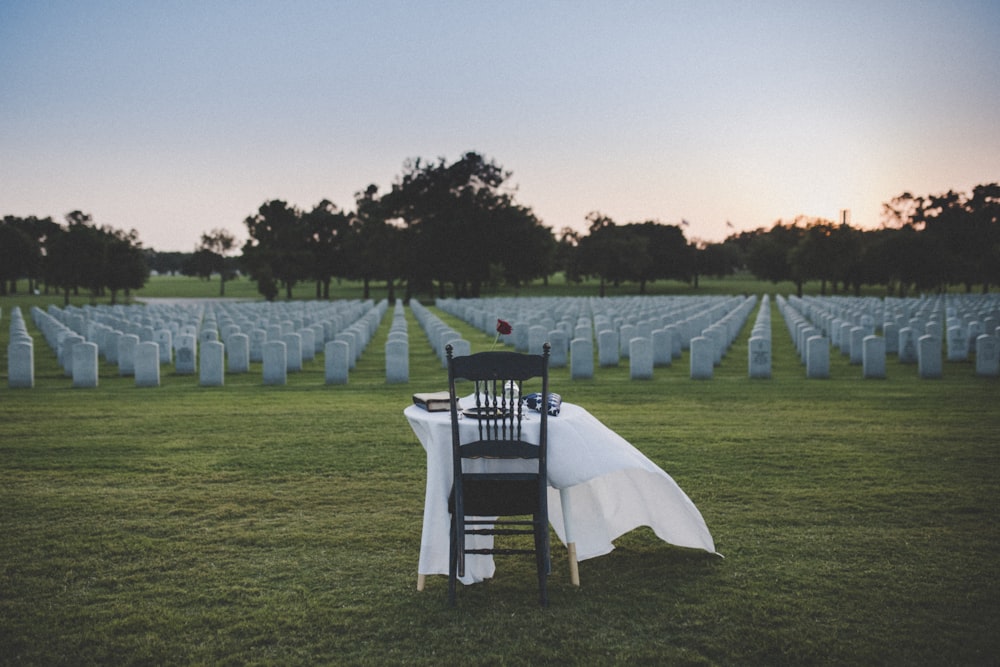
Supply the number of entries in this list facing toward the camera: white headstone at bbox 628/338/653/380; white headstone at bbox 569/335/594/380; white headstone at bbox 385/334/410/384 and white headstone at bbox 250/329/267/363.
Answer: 4

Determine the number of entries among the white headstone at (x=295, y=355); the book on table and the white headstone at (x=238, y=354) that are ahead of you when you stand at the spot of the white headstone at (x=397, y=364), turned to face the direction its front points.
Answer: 1

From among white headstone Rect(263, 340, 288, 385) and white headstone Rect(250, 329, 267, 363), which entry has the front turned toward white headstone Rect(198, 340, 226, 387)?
white headstone Rect(250, 329, 267, 363)

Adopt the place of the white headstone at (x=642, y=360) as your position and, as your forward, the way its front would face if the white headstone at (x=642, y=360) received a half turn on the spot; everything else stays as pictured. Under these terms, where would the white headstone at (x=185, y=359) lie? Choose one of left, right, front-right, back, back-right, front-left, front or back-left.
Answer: left

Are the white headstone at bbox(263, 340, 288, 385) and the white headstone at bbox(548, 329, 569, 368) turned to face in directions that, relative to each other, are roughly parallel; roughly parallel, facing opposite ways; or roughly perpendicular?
roughly parallel

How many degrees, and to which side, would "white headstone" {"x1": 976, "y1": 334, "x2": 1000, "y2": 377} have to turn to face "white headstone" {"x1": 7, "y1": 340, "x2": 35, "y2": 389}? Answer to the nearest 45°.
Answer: approximately 45° to its right

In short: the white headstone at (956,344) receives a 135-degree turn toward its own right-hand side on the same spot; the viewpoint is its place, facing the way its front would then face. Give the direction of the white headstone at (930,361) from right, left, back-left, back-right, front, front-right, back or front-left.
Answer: back-left

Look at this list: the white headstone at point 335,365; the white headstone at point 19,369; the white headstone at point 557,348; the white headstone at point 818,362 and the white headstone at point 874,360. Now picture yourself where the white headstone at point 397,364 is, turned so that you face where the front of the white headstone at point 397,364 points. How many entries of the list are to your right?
2

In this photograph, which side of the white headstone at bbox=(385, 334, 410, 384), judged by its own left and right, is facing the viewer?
front

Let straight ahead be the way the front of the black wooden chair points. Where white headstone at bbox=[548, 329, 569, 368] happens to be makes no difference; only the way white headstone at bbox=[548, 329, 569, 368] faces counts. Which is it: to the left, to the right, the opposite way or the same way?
the opposite way

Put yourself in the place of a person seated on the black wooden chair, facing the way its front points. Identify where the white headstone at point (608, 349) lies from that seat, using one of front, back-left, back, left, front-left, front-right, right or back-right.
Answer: front

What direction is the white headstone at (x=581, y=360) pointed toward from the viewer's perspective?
toward the camera

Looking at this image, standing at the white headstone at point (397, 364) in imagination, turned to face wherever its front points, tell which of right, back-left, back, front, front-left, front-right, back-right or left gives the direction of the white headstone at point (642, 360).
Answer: left

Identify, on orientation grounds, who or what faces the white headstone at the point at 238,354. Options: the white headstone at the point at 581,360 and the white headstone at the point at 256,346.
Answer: the white headstone at the point at 256,346

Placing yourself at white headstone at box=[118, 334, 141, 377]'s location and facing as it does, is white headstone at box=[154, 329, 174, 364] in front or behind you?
behind

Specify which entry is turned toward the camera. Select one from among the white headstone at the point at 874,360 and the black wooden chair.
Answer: the white headstone

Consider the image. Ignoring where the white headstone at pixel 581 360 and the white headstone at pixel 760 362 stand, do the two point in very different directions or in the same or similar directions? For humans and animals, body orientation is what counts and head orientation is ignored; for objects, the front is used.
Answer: same or similar directions

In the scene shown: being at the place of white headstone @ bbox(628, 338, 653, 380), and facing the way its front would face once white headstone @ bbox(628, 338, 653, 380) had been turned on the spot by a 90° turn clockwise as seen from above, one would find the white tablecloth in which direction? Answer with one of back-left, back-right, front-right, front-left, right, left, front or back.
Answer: left

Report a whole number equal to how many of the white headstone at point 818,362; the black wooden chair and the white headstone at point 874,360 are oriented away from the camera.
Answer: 1

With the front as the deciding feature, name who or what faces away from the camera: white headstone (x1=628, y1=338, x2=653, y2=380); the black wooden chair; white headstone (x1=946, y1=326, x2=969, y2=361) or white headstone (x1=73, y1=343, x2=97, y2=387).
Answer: the black wooden chair
